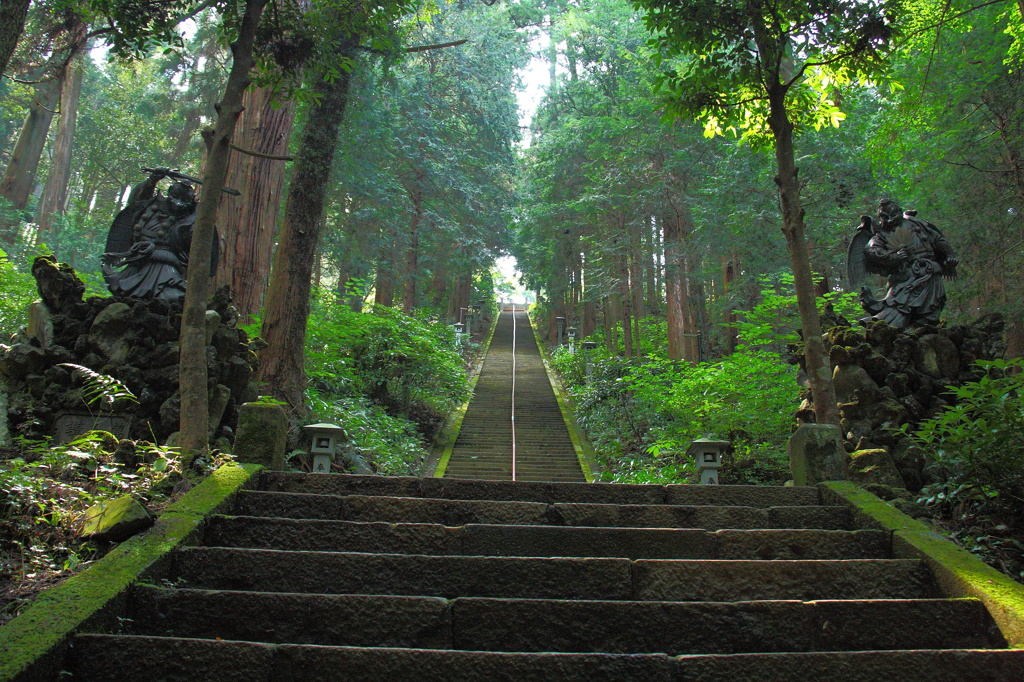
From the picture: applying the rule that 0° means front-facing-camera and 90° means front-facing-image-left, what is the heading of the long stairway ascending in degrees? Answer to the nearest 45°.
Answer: approximately 0°

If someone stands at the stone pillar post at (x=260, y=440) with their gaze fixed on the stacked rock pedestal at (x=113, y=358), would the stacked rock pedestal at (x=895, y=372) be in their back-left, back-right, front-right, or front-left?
back-right

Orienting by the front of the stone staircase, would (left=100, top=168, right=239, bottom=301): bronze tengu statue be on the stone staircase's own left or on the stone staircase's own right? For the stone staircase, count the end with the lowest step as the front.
on the stone staircase's own right

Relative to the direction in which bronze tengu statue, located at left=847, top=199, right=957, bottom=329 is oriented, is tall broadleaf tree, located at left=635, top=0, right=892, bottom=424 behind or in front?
in front

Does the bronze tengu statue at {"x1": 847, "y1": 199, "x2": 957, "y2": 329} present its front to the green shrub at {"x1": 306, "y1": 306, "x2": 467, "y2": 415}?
no

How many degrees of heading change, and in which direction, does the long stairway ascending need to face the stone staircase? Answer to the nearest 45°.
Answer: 0° — it already faces it

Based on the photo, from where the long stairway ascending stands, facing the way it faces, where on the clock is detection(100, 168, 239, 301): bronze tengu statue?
The bronze tengu statue is roughly at 1 o'clock from the long stairway ascending.

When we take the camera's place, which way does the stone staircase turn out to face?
facing the viewer

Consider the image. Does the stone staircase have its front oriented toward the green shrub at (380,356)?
no

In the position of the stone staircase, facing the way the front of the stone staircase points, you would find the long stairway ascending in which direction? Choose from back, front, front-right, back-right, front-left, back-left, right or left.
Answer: back

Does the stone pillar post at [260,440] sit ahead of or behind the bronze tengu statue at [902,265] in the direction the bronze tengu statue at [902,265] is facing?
ahead

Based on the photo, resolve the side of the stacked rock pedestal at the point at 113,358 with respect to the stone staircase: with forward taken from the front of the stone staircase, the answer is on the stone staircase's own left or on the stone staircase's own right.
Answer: on the stone staircase's own right

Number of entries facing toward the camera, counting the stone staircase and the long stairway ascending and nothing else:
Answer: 2

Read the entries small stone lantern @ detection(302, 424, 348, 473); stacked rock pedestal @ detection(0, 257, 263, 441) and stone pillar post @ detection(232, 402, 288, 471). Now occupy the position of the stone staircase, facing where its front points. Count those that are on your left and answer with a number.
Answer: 0

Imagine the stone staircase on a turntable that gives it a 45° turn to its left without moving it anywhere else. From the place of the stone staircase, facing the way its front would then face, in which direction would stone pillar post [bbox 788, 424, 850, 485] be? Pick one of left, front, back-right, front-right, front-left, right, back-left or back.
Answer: left

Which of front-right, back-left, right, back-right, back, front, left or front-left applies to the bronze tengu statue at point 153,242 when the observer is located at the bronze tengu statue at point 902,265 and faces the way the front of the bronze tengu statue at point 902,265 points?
front-right

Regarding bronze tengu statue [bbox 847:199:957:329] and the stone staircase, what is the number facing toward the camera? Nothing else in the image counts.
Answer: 2

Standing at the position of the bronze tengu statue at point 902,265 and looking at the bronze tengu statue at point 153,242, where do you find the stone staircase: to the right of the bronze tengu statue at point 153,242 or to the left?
left

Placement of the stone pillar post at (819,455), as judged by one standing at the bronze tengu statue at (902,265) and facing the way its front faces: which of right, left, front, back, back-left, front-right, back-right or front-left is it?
front
